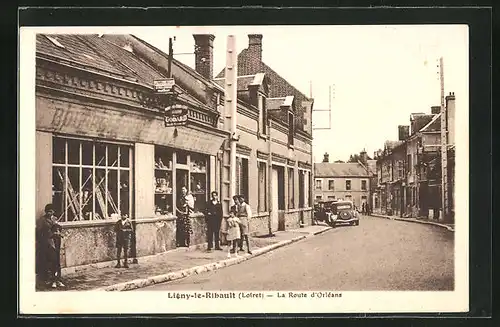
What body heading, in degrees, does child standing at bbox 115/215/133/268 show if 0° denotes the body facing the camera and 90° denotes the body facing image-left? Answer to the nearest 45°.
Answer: approximately 0°

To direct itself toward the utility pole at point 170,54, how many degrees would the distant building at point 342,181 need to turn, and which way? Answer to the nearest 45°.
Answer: approximately 45° to its right

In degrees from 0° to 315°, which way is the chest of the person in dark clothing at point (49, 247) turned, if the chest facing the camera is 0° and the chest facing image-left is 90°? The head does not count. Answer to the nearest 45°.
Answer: approximately 315°

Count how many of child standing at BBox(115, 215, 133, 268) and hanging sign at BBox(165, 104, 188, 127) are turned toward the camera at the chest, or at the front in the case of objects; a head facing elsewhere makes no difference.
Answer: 2

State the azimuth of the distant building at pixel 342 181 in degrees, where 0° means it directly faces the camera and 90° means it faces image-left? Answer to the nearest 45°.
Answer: approximately 0°

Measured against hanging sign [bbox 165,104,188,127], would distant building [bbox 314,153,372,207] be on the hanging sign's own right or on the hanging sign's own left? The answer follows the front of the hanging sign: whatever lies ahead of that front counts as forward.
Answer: on the hanging sign's own left
